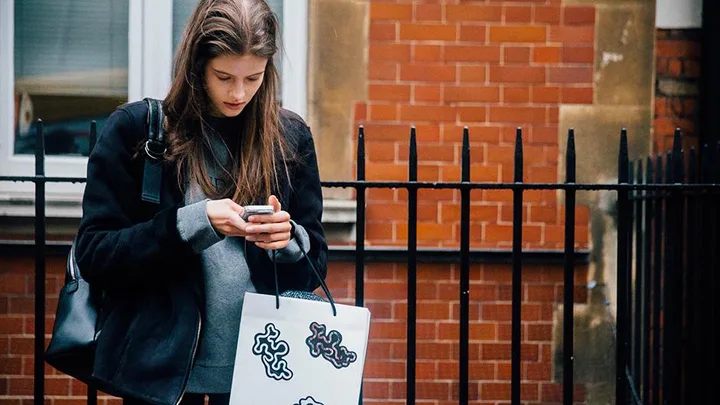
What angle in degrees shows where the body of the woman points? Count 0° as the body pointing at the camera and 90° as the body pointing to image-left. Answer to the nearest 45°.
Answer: approximately 315°

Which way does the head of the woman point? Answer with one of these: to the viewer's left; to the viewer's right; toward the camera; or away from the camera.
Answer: toward the camera

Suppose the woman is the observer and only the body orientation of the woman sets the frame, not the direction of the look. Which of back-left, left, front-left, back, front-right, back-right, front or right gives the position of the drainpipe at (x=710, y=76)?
left
